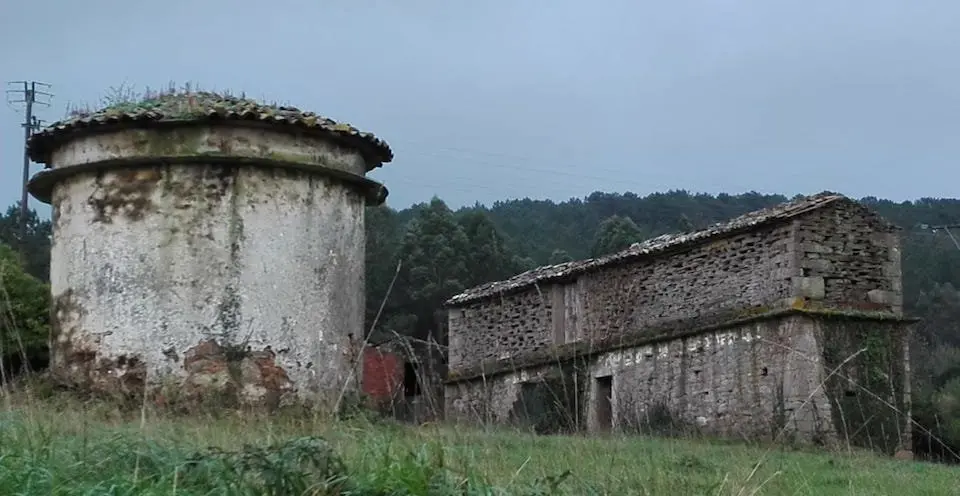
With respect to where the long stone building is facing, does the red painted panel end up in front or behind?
in front

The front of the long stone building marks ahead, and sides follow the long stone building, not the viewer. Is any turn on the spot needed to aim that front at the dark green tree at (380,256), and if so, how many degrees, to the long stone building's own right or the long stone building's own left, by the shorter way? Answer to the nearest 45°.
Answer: approximately 90° to the long stone building's own right

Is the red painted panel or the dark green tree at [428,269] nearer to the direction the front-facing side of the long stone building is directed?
the red painted panel

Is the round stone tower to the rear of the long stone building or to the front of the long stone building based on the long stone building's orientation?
to the front

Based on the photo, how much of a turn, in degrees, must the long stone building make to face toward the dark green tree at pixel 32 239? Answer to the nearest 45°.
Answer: approximately 90° to its right

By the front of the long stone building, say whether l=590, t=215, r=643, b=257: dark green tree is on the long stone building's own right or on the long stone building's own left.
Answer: on the long stone building's own right

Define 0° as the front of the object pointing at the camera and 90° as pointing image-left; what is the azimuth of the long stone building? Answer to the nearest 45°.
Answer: approximately 45°

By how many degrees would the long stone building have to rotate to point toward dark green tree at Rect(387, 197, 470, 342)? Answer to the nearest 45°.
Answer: approximately 90° to its right

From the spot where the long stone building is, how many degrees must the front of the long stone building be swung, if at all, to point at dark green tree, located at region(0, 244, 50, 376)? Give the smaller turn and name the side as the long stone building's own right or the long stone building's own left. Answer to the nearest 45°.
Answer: approximately 45° to the long stone building's own right
